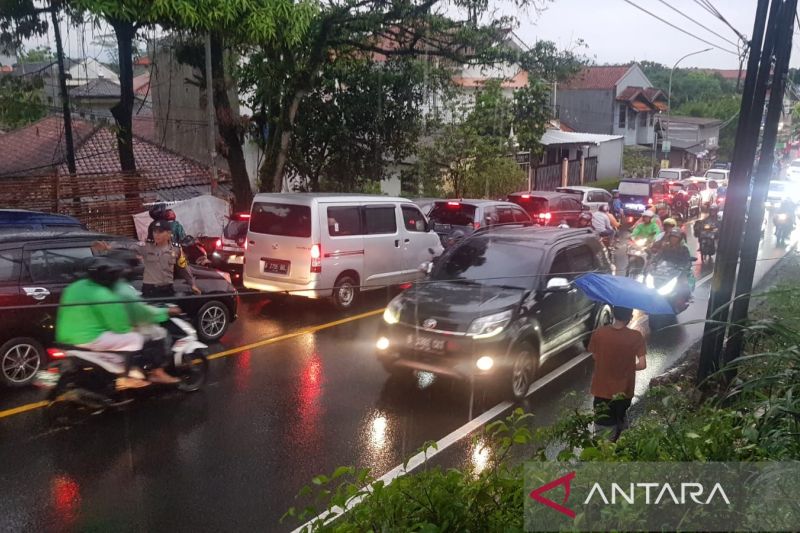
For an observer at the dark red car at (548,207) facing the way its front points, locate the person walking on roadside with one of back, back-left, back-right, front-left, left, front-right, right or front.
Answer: back-right

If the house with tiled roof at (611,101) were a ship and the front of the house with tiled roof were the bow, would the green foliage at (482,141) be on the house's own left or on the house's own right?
on the house's own right

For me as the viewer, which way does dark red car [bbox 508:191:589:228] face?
facing away from the viewer and to the right of the viewer

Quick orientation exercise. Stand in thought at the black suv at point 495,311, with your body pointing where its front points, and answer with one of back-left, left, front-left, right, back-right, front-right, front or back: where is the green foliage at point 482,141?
back-right

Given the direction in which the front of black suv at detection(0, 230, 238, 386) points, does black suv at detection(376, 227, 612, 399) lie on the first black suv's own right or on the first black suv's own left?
on the first black suv's own right

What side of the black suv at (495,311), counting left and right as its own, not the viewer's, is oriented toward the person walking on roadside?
left

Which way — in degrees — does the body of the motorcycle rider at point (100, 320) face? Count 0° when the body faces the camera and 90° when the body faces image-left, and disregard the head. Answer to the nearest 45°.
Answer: approximately 270°

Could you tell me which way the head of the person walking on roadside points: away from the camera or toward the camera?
away from the camera

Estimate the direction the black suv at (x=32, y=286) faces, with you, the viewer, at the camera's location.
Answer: facing away from the viewer and to the right of the viewer

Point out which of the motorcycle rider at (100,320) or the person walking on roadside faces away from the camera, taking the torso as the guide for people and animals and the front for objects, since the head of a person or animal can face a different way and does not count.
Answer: the person walking on roadside

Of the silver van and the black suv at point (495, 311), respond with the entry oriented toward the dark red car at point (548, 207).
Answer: the silver van

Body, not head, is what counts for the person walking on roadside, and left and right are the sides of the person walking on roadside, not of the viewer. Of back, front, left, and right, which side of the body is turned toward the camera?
back

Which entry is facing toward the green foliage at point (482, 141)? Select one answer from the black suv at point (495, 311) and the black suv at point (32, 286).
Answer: the black suv at point (32, 286)
